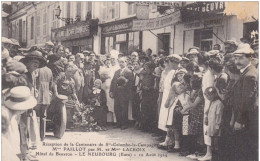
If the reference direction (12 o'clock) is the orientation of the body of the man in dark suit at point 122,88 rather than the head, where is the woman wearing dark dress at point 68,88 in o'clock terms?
The woman wearing dark dress is roughly at 3 o'clock from the man in dark suit.

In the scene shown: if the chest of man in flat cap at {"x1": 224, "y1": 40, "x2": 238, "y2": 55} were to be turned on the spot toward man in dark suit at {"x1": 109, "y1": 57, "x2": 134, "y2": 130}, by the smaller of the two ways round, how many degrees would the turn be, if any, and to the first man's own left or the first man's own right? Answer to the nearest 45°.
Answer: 0° — they already face them

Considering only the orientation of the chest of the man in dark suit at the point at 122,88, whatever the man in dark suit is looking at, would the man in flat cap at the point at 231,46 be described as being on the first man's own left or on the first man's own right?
on the first man's own left

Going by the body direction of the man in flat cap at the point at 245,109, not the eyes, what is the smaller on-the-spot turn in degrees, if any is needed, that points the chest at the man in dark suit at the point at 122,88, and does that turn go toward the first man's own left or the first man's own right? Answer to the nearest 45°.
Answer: approximately 45° to the first man's own right

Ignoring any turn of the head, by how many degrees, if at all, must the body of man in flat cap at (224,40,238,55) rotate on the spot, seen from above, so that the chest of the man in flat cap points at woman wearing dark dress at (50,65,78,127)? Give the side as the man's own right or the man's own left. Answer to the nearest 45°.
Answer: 0° — they already face them

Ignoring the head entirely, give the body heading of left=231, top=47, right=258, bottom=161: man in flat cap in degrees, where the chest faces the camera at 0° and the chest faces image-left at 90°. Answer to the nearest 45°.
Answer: approximately 45°

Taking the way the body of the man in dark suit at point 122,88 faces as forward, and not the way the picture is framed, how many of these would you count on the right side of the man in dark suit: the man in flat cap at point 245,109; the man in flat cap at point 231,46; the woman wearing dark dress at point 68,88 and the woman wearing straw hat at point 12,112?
2
